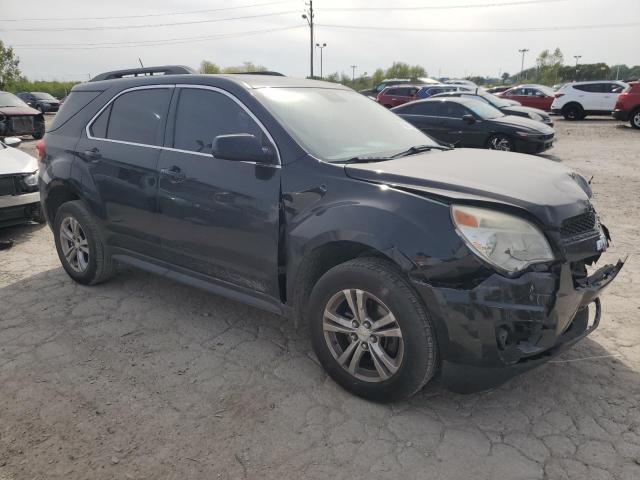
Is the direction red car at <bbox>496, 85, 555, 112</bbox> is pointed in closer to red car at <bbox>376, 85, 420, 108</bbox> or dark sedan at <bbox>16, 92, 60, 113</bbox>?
the red car

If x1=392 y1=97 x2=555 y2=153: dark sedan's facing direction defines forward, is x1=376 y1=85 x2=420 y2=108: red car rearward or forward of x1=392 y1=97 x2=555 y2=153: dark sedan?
rearward

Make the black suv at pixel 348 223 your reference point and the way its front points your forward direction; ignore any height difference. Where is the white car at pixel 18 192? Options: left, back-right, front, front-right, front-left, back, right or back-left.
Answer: back

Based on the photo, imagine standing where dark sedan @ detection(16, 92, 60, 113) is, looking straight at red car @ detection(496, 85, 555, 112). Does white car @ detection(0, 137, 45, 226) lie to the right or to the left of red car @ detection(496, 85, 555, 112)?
right

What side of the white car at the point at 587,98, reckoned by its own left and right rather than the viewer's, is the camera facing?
right
